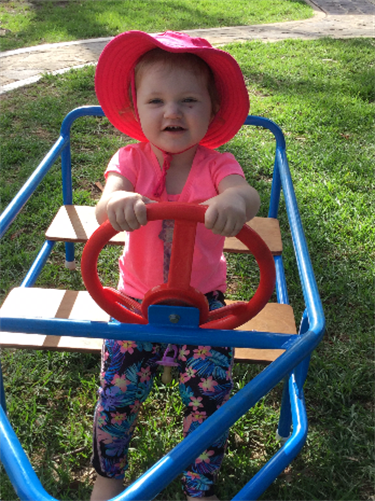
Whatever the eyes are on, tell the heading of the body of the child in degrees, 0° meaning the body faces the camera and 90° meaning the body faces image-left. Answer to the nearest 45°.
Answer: approximately 0°
